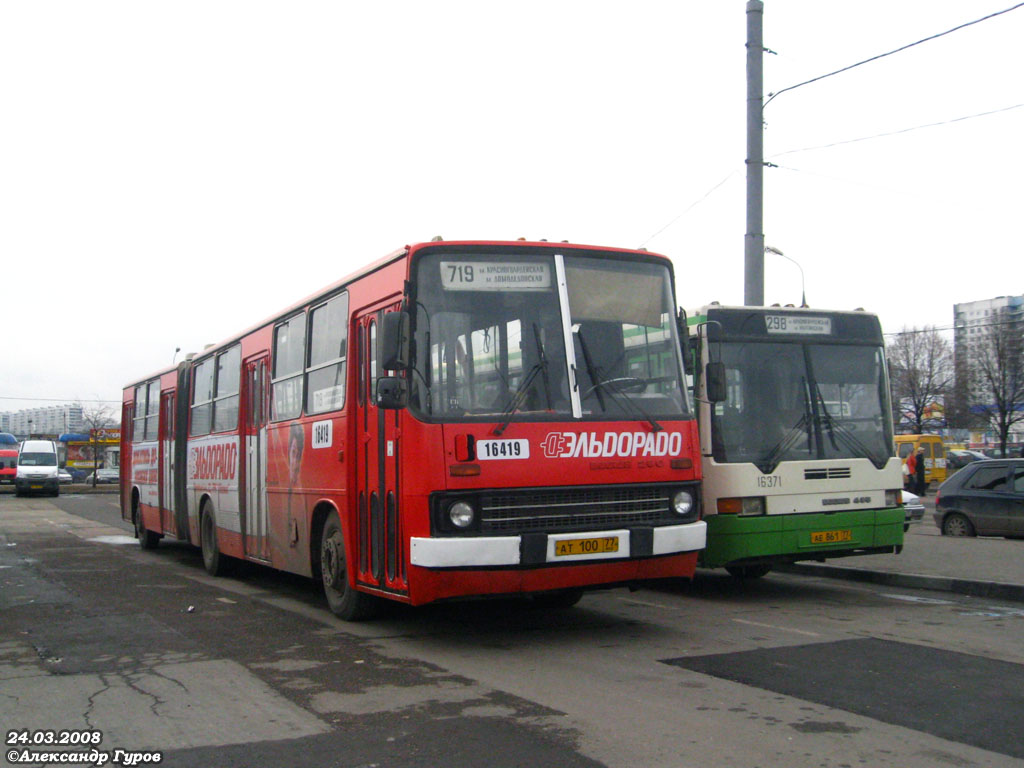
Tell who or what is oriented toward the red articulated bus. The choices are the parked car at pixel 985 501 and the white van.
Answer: the white van

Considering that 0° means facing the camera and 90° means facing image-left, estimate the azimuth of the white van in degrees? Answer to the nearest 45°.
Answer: approximately 0°

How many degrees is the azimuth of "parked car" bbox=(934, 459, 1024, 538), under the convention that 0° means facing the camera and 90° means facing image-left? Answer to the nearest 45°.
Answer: approximately 270°

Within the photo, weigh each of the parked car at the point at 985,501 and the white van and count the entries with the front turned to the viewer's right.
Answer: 1

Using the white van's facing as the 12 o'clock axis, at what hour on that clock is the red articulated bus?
The red articulated bus is roughly at 12 o'clock from the white van.

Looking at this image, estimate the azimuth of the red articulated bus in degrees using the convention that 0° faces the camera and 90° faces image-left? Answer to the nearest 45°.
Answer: approximately 315°

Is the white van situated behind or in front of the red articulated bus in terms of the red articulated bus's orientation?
behind

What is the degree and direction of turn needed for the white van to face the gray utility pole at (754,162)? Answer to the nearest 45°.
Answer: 0° — it already faces it
